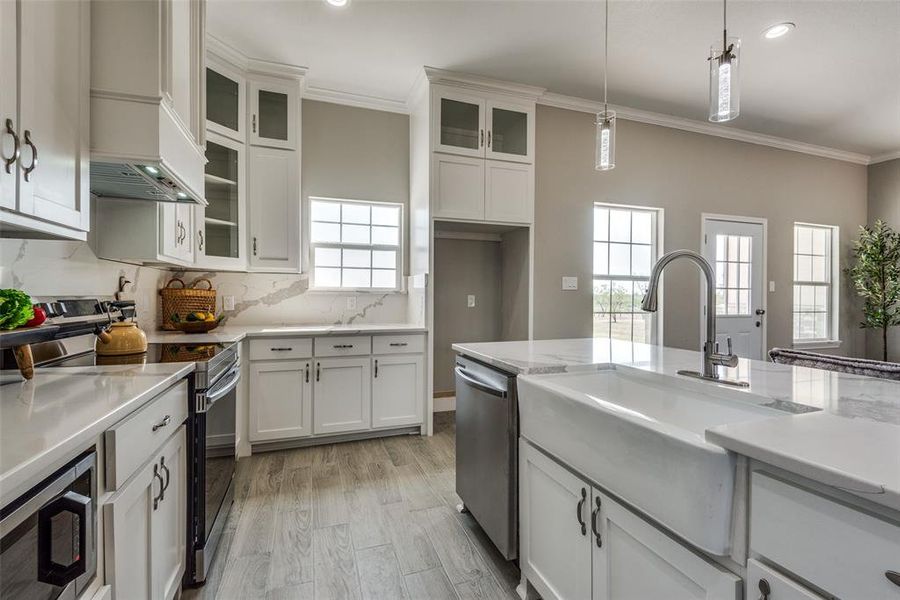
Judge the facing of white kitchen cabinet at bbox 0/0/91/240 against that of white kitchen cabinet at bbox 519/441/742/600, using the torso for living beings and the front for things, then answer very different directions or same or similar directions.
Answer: very different directions

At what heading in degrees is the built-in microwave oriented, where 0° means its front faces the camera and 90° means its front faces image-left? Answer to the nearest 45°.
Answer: approximately 315°

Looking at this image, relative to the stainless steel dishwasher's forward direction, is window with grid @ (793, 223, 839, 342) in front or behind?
behind

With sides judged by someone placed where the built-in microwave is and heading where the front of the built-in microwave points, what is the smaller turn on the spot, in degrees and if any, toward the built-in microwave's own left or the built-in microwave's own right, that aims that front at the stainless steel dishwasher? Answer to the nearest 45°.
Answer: approximately 45° to the built-in microwave's own left

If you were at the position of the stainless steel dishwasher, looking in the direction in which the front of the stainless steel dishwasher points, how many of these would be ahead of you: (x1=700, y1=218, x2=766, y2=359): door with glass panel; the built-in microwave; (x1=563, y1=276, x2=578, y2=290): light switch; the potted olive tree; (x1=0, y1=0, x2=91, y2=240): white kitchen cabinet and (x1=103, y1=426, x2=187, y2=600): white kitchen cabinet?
3

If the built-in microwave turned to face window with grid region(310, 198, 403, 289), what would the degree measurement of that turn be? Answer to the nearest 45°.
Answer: approximately 90° to its left

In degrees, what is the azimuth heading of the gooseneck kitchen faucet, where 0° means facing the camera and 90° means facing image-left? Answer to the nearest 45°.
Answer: approximately 45°

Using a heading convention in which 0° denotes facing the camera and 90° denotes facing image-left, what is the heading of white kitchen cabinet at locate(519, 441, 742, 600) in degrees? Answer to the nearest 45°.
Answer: approximately 45°

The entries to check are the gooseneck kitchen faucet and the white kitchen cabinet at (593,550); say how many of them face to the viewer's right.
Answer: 0

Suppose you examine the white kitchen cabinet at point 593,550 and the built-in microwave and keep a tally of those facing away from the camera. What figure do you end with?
0

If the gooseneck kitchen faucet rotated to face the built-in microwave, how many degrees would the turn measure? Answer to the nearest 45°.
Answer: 0° — it already faces it

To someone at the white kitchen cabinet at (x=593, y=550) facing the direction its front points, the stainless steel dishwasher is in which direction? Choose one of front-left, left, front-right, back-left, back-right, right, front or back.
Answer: right

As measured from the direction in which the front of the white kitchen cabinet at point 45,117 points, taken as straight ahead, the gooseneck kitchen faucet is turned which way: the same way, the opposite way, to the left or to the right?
the opposite way

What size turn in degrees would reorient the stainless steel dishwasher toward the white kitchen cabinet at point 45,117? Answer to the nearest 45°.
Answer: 0° — it already faces it

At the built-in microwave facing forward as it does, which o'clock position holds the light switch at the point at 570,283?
The light switch is roughly at 10 o'clock from the built-in microwave.

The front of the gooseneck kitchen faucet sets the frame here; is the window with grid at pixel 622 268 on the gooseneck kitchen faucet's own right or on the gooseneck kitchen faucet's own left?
on the gooseneck kitchen faucet's own right

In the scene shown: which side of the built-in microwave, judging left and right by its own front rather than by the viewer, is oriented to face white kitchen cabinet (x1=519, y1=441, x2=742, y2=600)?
front

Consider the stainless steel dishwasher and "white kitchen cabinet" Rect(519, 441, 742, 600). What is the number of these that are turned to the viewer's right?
0

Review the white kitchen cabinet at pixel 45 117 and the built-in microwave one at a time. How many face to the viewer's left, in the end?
0
